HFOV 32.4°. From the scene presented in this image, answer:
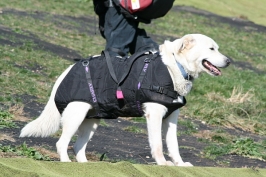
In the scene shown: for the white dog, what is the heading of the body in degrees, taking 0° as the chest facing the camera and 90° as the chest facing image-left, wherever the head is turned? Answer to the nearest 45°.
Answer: approximately 270°
